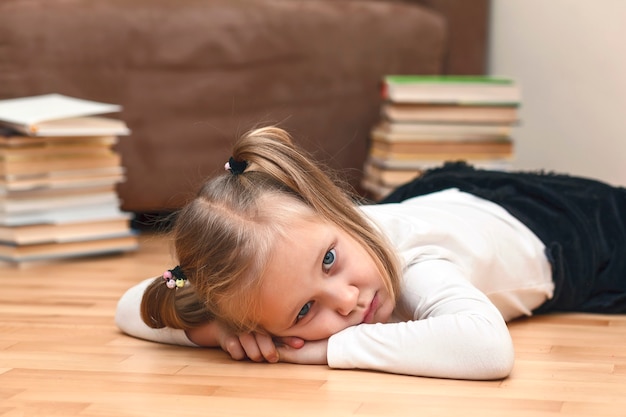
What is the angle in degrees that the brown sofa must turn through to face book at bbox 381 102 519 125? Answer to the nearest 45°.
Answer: approximately 90° to its left

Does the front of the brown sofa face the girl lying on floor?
yes

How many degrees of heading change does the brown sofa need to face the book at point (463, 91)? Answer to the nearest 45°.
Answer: approximately 90° to its left

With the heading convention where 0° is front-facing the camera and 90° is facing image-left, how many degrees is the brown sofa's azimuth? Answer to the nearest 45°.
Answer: approximately 0°

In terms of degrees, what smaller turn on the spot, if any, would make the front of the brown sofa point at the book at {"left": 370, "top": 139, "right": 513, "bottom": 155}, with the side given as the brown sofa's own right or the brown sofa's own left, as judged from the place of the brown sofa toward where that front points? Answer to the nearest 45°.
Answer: approximately 90° to the brown sofa's own left
